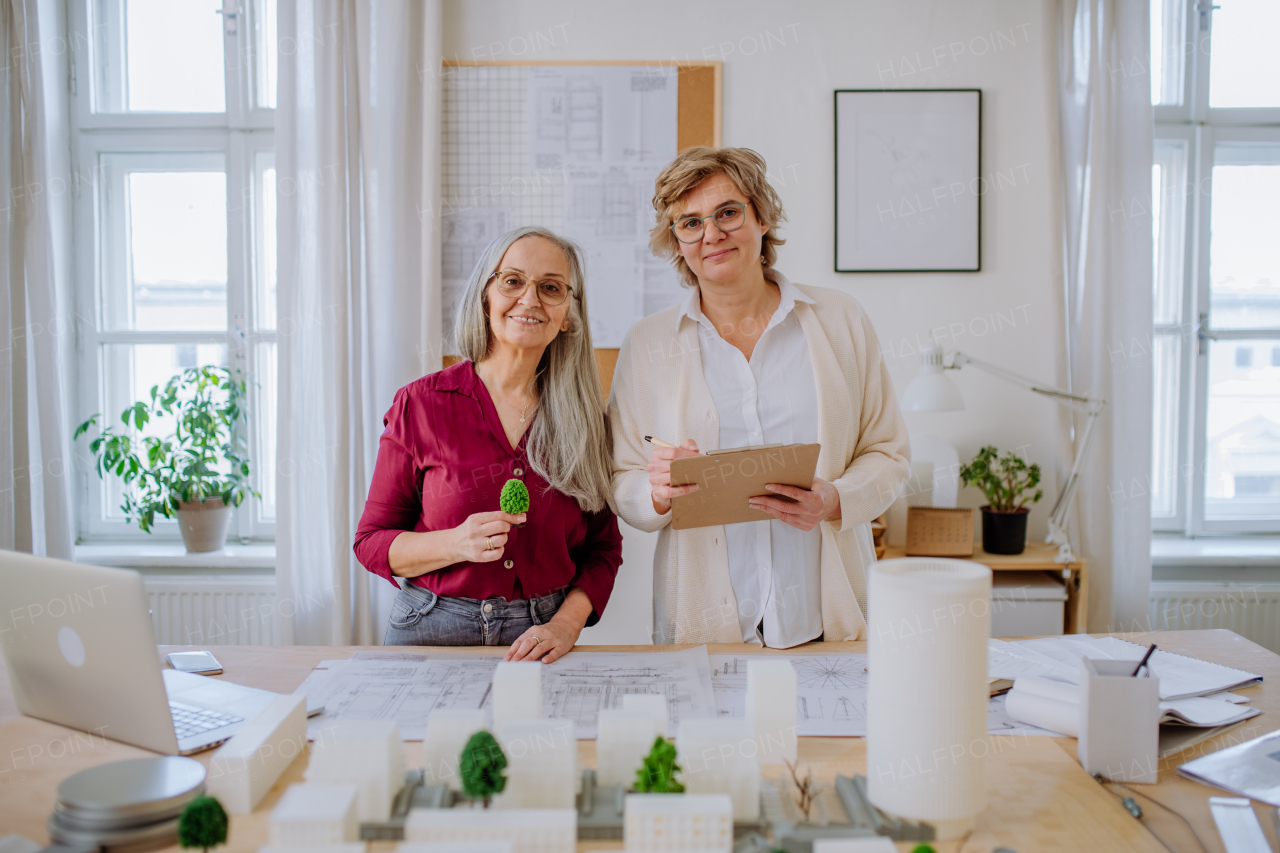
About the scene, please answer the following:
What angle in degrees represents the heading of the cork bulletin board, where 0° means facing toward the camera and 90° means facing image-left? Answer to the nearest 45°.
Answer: approximately 0°

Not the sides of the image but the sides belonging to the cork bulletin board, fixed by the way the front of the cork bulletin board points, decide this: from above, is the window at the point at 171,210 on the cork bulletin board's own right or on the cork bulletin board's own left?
on the cork bulletin board's own right

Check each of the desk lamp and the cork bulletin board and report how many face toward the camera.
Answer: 1

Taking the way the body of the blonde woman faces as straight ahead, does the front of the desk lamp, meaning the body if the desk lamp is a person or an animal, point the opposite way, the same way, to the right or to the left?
to the right

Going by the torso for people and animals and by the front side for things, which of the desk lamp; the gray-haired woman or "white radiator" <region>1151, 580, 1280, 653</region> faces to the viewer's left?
the desk lamp

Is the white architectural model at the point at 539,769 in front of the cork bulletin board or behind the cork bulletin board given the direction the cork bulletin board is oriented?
in front

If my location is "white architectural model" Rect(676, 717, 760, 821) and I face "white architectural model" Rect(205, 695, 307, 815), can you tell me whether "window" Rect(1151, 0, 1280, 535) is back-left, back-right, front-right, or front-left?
back-right
